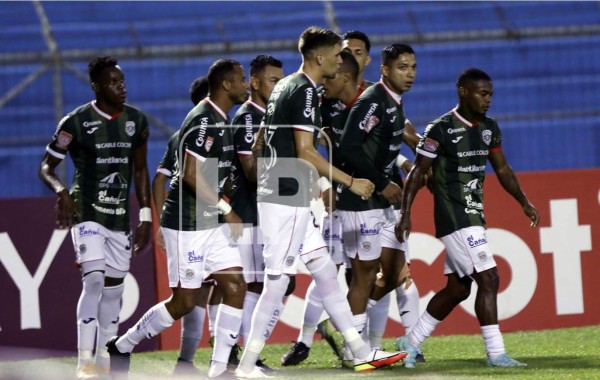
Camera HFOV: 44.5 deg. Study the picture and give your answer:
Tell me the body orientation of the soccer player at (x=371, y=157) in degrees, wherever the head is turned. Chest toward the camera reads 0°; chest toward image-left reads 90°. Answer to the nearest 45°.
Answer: approximately 315°

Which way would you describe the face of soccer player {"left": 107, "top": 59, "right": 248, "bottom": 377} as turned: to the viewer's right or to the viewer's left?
to the viewer's right

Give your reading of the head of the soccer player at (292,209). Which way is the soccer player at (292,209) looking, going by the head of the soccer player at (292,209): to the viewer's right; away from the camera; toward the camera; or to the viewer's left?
to the viewer's right

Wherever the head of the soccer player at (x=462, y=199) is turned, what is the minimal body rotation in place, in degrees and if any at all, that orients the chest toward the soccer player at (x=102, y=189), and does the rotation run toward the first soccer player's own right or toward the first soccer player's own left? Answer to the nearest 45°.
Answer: approximately 135° to the first soccer player's own right
